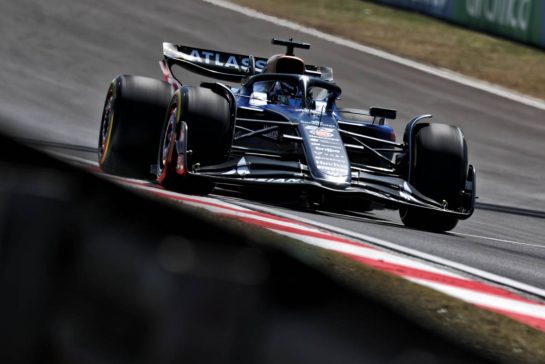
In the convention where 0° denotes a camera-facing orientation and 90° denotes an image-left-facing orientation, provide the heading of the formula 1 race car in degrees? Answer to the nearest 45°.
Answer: approximately 0°
